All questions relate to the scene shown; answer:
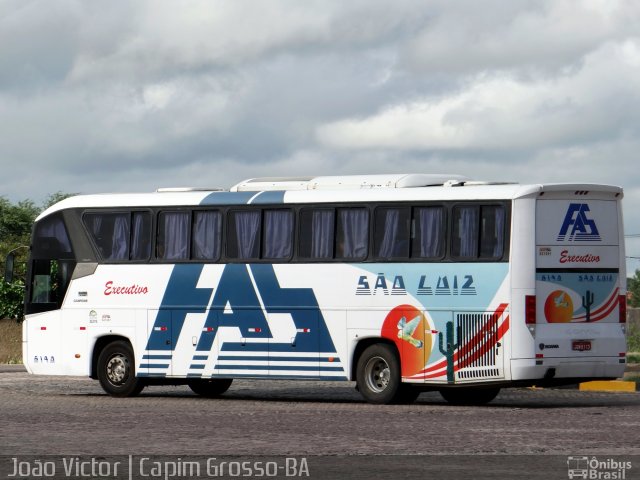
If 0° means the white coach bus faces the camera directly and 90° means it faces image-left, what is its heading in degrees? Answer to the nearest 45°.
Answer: approximately 135°

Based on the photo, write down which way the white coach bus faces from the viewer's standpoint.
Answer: facing away from the viewer and to the left of the viewer
